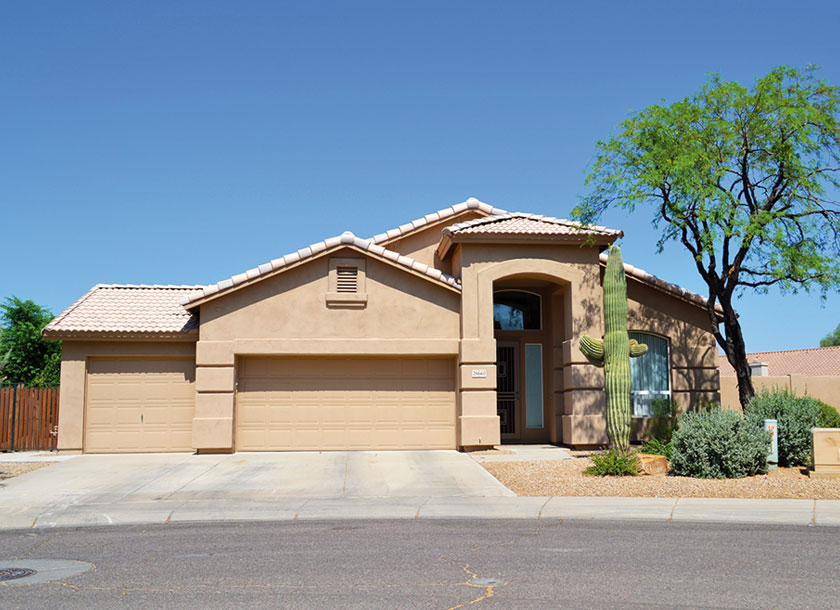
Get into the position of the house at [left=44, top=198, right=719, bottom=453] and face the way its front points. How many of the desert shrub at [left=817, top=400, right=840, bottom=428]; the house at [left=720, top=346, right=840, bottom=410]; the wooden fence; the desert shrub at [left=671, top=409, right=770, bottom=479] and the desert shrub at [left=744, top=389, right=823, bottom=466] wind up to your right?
1

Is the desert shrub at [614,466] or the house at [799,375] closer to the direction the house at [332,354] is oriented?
the desert shrub

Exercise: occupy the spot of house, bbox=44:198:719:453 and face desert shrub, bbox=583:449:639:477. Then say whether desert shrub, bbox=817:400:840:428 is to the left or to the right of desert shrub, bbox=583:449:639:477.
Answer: left

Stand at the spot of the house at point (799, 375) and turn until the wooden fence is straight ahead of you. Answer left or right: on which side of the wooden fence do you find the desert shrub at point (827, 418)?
left

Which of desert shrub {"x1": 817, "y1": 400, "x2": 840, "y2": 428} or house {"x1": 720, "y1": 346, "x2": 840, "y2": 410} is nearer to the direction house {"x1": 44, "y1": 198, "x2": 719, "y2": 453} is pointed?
the desert shrub

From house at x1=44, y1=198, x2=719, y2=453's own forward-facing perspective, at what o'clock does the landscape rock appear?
The landscape rock is roughly at 10 o'clock from the house.

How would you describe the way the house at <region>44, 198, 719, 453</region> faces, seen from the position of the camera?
facing the viewer

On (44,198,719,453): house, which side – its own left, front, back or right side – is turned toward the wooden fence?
right

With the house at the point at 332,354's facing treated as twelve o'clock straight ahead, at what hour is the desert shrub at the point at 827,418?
The desert shrub is roughly at 9 o'clock from the house.

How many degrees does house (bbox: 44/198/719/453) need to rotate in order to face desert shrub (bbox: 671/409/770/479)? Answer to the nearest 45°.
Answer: approximately 45° to its left

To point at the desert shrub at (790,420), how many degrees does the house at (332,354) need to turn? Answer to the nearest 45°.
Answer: approximately 90° to its left

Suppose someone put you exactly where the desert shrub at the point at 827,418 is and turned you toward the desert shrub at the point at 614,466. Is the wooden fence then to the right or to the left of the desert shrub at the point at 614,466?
right

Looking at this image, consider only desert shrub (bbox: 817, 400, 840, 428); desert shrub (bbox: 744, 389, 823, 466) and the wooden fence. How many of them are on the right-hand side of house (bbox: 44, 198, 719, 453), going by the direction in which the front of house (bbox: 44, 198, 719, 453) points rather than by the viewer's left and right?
1

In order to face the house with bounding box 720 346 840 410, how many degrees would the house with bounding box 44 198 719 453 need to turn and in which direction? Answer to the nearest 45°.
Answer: approximately 135° to its left
